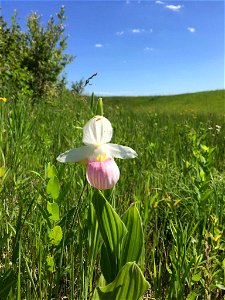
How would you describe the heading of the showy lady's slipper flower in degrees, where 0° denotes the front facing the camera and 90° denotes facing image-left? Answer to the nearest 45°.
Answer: approximately 0°

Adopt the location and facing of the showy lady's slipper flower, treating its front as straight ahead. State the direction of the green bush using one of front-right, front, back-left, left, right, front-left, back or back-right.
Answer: back
